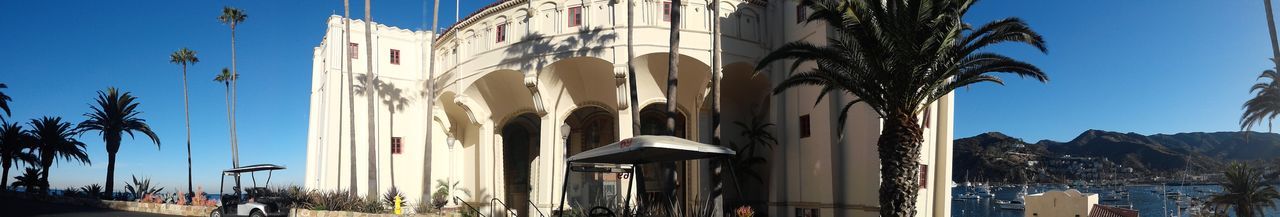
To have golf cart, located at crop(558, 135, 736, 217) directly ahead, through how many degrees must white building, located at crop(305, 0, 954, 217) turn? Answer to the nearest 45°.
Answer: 0° — it already faces it

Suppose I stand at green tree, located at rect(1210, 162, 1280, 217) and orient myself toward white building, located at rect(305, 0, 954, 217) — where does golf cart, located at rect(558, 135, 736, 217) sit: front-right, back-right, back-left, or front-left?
front-left

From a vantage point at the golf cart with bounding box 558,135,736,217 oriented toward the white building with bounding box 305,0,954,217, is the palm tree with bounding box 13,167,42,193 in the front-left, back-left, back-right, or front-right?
front-left

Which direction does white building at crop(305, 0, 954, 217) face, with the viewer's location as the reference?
facing the viewer

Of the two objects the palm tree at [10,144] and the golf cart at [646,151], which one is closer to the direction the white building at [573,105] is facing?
the golf cart

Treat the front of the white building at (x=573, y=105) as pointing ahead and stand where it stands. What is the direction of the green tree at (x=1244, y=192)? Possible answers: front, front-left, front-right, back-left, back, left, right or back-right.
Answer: left
